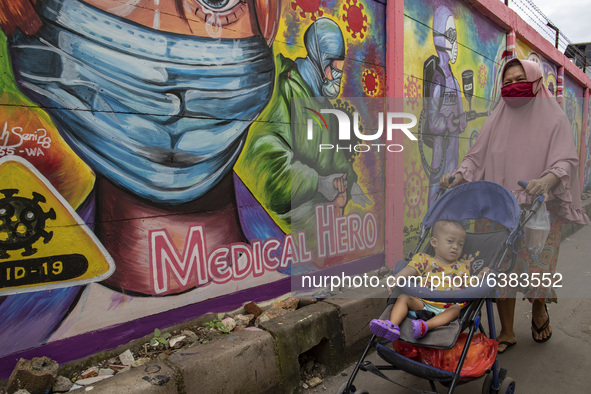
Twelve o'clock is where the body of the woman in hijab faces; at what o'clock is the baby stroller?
The baby stroller is roughly at 11 o'clock from the woman in hijab.

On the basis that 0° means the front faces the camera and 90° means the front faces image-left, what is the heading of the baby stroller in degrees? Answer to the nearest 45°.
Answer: approximately 45°

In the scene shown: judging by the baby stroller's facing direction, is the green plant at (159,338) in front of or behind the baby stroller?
in front

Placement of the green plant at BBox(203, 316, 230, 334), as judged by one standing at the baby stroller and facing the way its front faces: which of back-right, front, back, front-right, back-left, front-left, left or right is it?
front-right

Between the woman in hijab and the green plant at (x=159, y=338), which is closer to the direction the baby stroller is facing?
the green plant

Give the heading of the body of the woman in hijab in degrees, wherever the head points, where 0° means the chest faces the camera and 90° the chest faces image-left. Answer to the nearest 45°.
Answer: approximately 45°

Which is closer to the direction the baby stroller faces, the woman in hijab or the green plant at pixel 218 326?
the green plant

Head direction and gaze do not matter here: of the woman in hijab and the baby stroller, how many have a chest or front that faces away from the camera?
0

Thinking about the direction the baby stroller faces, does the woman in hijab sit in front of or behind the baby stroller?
behind

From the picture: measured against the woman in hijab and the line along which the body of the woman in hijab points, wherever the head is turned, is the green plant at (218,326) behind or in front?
in front
